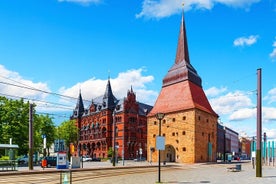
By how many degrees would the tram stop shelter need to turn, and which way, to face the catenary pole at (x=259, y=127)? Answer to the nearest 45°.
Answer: approximately 45° to its left

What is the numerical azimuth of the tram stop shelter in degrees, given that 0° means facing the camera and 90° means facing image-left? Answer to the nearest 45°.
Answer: approximately 0°
